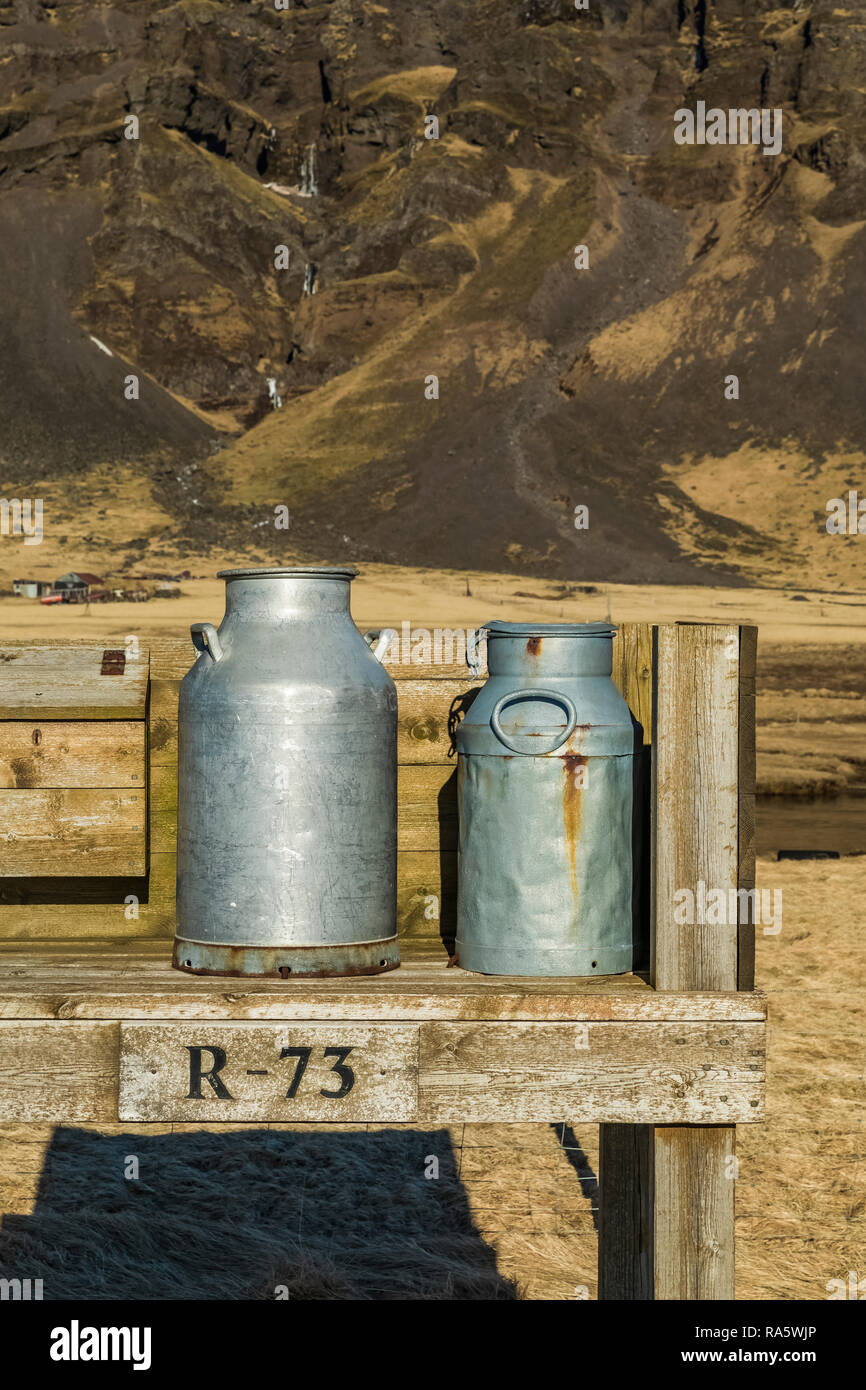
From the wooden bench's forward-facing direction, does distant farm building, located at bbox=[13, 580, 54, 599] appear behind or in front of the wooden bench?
behind

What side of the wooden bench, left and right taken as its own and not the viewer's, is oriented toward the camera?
front

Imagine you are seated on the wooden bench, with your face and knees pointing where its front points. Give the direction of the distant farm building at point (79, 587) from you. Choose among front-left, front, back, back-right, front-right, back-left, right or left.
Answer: back
